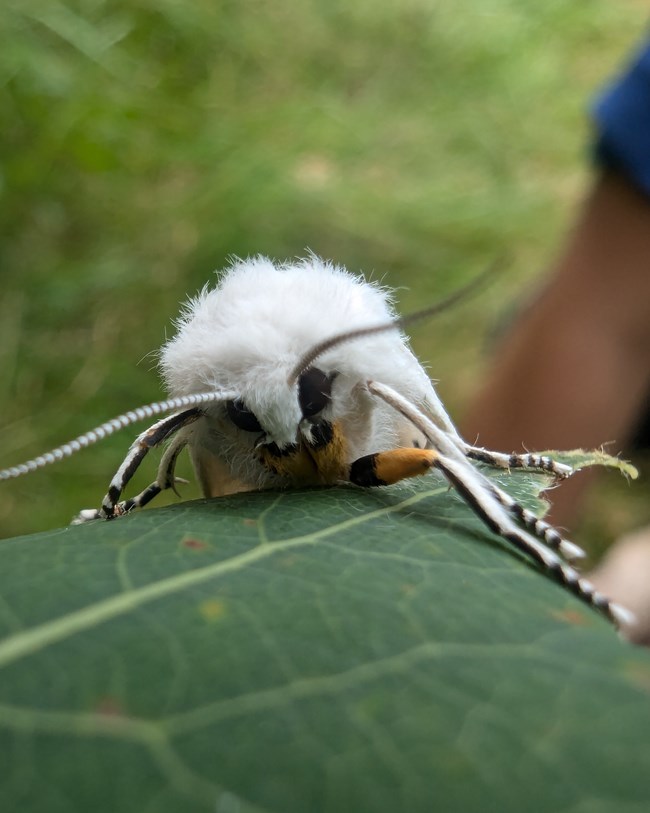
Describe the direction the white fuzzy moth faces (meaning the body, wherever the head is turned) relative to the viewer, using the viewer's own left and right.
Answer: facing the viewer
